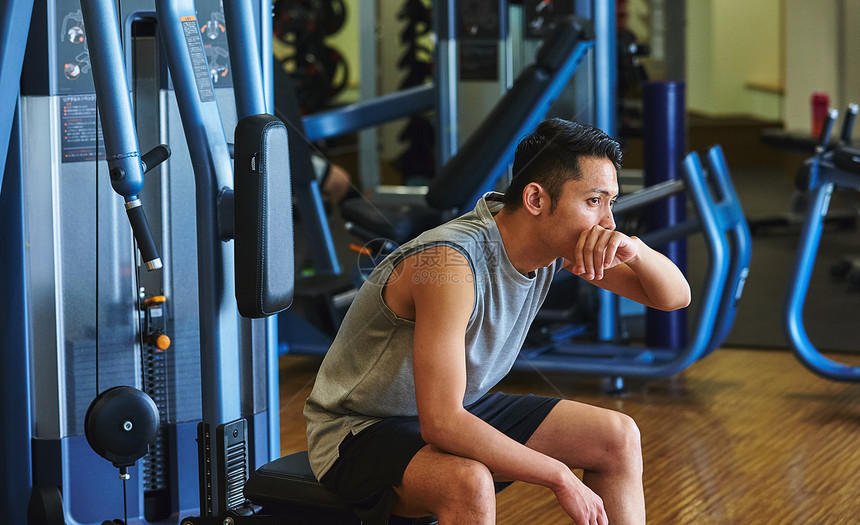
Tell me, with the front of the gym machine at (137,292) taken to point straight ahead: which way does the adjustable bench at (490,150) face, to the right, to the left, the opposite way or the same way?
the opposite way

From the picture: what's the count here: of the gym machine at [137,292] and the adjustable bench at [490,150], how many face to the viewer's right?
1

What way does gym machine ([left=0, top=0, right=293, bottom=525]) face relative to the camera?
to the viewer's right

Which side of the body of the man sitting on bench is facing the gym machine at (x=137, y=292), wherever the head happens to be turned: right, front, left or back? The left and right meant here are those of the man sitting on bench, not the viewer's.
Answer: back

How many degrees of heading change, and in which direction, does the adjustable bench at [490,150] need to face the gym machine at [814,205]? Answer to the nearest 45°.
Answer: approximately 180°

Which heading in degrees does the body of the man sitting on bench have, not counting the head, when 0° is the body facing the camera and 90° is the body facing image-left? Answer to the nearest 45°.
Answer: approximately 315°
